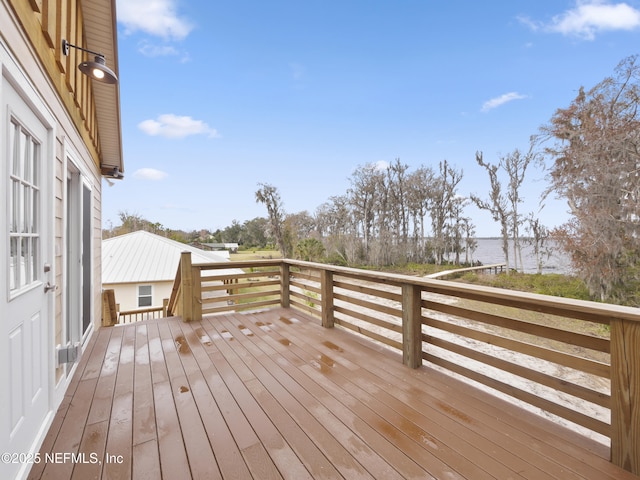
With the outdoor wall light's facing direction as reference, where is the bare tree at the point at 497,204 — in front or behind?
in front

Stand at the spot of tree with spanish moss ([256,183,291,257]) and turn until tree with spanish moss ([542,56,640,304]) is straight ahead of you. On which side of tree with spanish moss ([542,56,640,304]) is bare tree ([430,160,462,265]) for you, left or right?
left

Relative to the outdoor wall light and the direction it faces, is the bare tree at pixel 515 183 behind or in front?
in front

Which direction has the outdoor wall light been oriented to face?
to the viewer's right

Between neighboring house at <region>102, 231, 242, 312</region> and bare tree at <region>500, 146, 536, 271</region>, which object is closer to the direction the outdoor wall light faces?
the bare tree

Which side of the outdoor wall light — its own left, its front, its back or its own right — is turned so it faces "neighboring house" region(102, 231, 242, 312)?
left

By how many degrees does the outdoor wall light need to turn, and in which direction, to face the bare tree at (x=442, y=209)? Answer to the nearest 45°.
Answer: approximately 45° to its left
